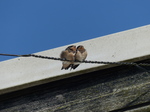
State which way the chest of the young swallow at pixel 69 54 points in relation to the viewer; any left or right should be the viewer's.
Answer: facing the viewer and to the right of the viewer
